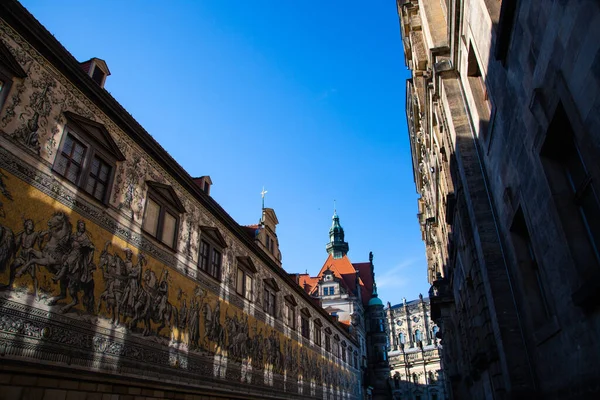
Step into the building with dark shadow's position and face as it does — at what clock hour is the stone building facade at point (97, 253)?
The stone building facade is roughly at 12 o'clock from the building with dark shadow.

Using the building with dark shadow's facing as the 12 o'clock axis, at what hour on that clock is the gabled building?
The gabled building is roughly at 2 o'clock from the building with dark shadow.

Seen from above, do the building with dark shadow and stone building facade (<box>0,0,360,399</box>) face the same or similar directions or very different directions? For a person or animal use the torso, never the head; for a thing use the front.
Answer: very different directions

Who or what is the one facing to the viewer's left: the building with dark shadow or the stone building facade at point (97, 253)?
the building with dark shadow

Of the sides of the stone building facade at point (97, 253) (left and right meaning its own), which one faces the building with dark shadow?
front

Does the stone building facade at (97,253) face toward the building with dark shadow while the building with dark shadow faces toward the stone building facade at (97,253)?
yes

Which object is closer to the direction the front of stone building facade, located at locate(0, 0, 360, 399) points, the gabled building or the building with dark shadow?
the building with dark shadow

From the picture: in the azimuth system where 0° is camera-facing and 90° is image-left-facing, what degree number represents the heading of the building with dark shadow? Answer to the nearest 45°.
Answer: approximately 90°

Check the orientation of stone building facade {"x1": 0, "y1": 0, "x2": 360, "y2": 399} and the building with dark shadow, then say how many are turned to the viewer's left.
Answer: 1

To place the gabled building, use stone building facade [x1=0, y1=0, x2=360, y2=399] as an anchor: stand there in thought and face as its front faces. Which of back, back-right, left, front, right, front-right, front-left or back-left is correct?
left
